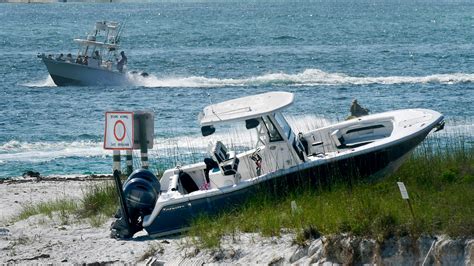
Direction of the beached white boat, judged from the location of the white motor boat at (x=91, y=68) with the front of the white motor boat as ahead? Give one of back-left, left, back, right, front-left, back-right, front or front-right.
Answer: left

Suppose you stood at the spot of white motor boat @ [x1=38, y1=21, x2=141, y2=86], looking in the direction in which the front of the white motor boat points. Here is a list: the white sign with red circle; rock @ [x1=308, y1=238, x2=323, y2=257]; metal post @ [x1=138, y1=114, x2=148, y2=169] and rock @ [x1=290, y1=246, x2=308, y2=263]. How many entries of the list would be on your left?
4

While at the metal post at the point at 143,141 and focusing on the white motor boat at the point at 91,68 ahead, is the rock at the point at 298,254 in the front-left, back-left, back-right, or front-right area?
back-right

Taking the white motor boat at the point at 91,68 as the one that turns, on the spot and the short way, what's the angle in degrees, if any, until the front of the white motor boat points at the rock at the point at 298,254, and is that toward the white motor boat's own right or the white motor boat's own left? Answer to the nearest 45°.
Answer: approximately 90° to the white motor boat's own left

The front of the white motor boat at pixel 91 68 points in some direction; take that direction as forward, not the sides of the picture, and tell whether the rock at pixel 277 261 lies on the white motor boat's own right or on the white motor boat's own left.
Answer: on the white motor boat's own left

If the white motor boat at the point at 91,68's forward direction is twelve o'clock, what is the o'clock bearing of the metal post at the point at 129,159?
The metal post is roughly at 9 o'clock from the white motor boat.

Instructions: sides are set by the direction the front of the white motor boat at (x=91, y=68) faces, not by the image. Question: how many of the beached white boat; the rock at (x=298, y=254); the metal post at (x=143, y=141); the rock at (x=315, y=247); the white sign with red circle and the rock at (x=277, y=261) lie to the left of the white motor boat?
6

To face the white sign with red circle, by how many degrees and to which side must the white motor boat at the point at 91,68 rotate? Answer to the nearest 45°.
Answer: approximately 90° to its left

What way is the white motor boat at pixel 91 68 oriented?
to the viewer's left

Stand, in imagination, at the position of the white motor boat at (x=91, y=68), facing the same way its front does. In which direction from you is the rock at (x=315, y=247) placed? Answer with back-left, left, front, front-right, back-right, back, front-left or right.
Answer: left

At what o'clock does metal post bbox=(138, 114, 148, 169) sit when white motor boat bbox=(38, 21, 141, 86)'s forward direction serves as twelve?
The metal post is roughly at 9 o'clock from the white motor boat.

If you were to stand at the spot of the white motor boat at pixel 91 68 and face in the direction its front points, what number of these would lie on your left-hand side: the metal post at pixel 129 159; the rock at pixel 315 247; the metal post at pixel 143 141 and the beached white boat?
4

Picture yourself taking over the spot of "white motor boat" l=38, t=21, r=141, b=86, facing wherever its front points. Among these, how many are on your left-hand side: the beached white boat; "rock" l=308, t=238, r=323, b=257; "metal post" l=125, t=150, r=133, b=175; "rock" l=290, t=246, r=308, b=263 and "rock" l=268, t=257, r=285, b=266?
5
